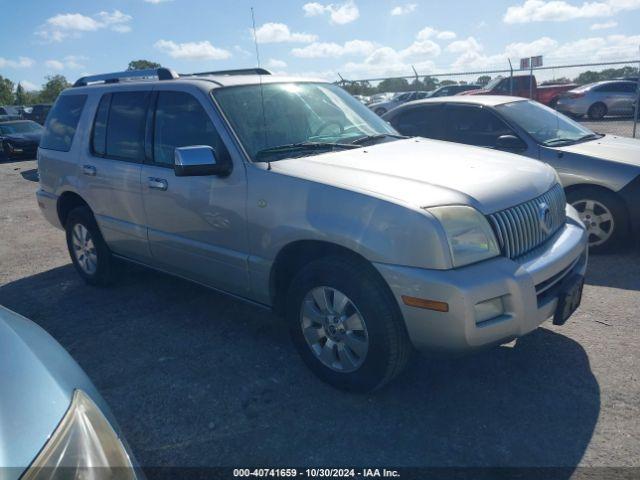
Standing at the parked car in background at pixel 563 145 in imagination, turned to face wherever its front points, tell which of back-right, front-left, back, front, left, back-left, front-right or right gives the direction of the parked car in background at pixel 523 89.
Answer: back-left

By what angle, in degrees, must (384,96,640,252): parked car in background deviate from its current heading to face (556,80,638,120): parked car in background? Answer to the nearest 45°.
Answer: approximately 135° to its left

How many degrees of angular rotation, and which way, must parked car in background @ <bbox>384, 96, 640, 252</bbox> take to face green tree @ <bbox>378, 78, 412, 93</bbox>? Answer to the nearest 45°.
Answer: approximately 135° to its left

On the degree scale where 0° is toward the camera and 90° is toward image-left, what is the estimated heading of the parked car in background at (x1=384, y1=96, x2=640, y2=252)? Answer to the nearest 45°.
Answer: approximately 315°

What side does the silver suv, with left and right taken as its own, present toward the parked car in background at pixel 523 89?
left

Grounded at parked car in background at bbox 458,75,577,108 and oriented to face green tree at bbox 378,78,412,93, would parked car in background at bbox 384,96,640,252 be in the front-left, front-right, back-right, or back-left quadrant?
back-left

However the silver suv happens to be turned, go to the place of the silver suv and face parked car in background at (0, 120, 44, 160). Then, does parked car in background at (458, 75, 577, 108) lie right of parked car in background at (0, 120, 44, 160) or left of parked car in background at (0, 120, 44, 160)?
right
